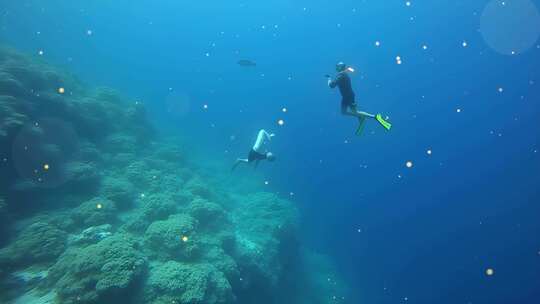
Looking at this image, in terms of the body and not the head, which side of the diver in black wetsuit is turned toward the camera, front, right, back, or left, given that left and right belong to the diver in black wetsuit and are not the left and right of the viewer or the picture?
left
